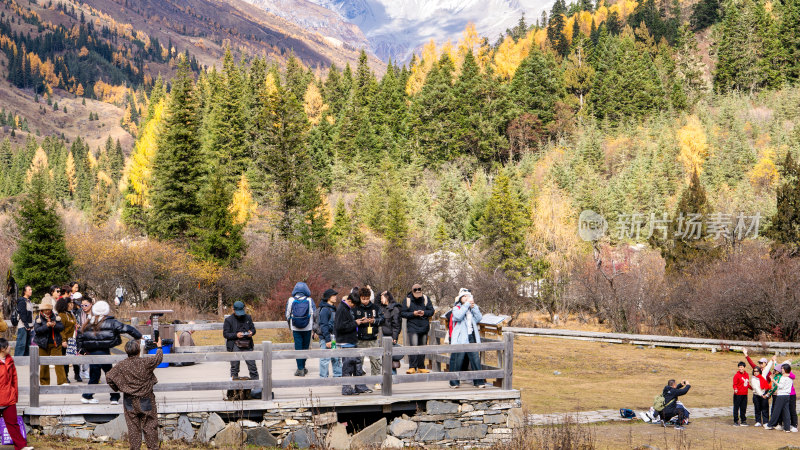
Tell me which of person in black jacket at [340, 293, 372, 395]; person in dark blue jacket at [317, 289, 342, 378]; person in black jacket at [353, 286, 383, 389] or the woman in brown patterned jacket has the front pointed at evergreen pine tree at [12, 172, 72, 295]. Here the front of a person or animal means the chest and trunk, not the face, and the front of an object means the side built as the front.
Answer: the woman in brown patterned jacket

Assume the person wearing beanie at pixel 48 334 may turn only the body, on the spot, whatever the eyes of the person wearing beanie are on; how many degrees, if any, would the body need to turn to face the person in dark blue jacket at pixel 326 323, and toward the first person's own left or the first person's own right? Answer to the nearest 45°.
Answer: approximately 90° to the first person's own left

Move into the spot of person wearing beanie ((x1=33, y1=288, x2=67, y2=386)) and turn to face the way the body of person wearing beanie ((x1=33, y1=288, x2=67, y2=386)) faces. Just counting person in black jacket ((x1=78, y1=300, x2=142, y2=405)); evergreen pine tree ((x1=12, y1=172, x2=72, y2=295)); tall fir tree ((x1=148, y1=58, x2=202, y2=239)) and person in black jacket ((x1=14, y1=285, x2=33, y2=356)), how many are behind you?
3

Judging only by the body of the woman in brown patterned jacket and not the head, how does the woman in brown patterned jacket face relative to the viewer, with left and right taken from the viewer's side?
facing away from the viewer
